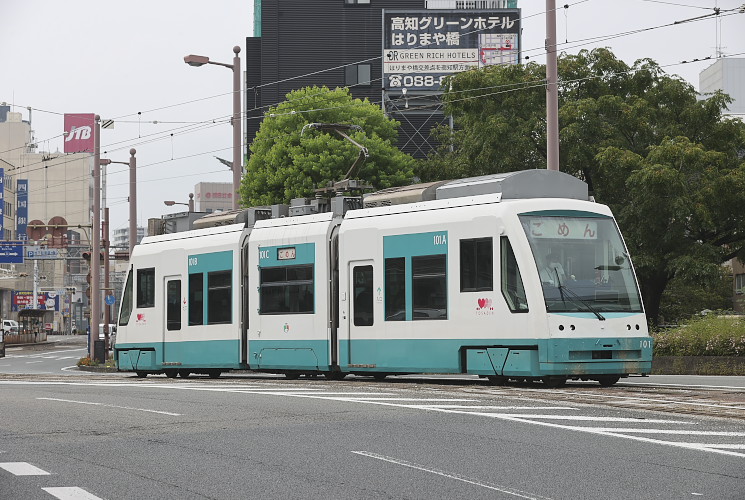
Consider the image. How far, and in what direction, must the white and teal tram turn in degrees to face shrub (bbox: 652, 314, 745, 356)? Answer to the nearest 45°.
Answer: approximately 90° to its left

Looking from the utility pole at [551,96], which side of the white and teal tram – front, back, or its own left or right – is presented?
left

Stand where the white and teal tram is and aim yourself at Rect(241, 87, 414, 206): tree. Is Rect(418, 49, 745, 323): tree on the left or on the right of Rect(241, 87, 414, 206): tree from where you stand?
right

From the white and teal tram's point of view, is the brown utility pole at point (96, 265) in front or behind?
behind

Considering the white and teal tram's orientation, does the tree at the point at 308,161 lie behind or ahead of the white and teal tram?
behind

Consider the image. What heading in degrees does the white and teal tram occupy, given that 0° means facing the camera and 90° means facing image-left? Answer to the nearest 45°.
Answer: approximately 315°

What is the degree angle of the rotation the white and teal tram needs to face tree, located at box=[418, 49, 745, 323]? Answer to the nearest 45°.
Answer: approximately 90° to its left

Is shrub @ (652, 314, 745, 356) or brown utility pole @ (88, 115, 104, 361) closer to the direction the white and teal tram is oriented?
the shrub

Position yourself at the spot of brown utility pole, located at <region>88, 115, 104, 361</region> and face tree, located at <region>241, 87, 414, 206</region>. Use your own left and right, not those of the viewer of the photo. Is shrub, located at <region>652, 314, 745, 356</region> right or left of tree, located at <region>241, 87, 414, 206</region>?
right

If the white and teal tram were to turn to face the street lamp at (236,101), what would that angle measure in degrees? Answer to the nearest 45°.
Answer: approximately 135° to its left
